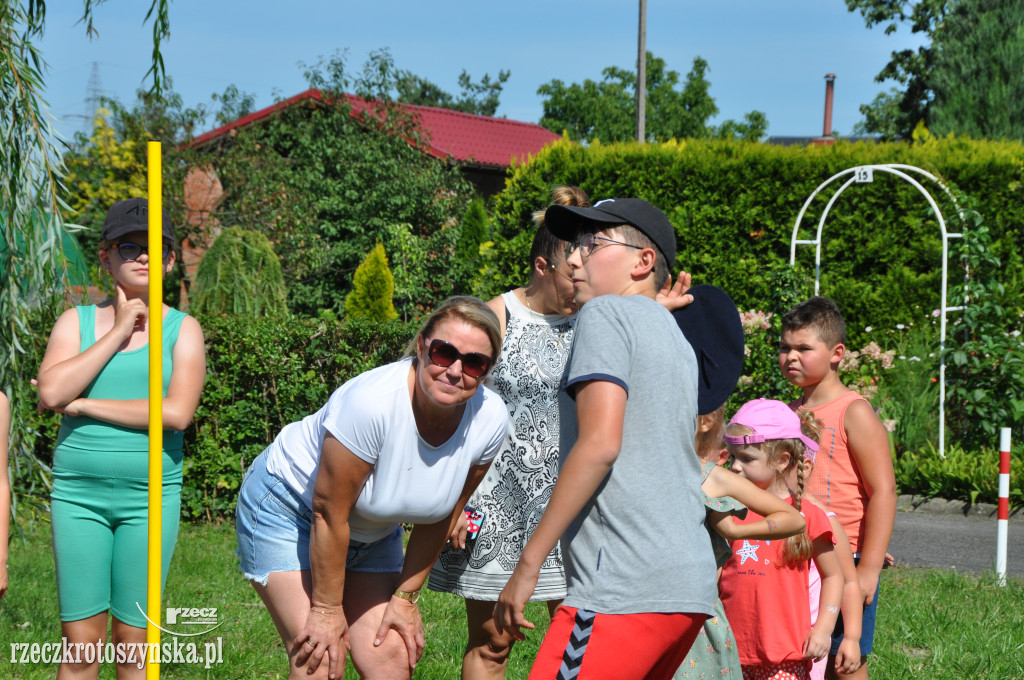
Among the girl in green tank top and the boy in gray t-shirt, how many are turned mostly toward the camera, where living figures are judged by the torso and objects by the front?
1

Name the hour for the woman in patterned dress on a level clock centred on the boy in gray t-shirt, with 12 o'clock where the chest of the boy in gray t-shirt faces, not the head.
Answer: The woman in patterned dress is roughly at 1 o'clock from the boy in gray t-shirt.

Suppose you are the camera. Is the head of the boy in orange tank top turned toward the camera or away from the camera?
toward the camera

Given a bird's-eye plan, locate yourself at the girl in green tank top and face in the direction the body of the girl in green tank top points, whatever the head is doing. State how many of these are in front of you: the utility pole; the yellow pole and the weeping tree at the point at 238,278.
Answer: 1

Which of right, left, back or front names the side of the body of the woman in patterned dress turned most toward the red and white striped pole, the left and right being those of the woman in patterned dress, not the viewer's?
left

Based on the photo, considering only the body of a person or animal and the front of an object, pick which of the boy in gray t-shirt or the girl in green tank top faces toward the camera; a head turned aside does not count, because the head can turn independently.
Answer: the girl in green tank top

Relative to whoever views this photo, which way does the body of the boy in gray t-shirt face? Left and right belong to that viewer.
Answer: facing away from the viewer and to the left of the viewer

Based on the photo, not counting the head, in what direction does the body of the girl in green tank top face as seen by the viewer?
toward the camera

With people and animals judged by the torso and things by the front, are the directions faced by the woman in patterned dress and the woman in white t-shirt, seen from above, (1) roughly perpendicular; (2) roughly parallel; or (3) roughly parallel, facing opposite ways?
roughly parallel

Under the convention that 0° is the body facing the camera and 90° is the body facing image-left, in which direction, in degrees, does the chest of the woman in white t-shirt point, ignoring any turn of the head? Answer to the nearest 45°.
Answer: approximately 315°

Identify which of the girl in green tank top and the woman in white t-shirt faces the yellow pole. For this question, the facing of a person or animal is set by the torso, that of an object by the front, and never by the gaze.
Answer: the girl in green tank top

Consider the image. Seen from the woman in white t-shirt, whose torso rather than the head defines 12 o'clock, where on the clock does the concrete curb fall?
The concrete curb is roughly at 9 o'clock from the woman in white t-shirt.

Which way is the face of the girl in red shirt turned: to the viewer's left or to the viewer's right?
to the viewer's left

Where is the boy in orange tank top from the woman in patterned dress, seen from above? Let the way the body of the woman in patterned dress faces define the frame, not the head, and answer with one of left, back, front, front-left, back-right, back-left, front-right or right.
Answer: front-left

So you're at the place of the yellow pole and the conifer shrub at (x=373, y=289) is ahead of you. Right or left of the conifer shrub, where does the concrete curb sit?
right
